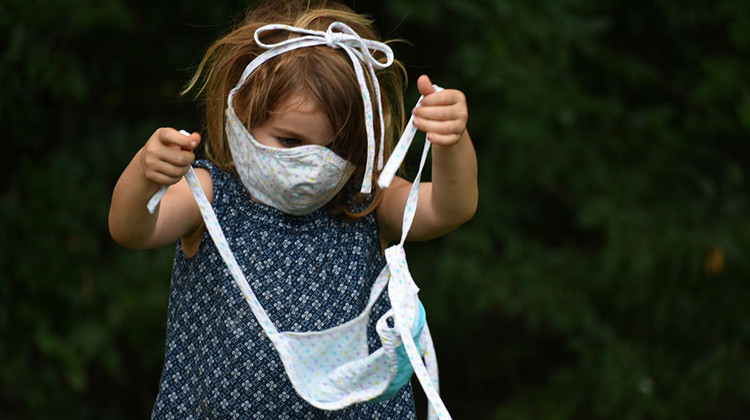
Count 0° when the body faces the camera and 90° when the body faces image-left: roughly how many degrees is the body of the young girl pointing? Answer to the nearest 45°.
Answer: approximately 0°
